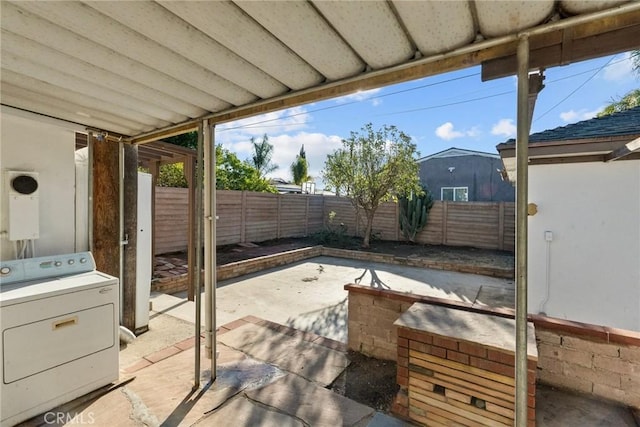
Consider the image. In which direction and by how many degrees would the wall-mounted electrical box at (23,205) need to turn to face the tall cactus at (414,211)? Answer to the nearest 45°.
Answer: approximately 90° to its left

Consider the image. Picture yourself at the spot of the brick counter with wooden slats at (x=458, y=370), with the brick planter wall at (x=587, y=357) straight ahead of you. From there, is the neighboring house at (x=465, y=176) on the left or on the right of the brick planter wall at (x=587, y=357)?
left

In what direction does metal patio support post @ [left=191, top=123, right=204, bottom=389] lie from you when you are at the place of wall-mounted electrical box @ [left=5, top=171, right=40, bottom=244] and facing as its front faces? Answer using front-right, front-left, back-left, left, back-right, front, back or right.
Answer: front-left

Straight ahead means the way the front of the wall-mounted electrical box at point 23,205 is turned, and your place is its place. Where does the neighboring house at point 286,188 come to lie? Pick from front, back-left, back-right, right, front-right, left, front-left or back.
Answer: back-left

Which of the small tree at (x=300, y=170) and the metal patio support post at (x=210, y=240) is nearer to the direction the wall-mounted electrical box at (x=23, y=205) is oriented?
the metal patio support post

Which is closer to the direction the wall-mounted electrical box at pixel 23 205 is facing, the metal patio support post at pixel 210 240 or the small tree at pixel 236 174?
the metal patio support post

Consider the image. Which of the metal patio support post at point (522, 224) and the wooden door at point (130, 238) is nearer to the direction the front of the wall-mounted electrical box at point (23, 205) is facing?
the metal patio support post

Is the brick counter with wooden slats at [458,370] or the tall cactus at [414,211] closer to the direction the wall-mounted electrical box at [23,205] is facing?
the brick counter with wooden slats

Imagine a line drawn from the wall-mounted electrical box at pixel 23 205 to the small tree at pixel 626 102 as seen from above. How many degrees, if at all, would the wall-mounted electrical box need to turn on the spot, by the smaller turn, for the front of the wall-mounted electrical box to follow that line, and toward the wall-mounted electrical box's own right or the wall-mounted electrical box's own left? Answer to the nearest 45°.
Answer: approximately 90° to the wall-mounted electrical box's own left

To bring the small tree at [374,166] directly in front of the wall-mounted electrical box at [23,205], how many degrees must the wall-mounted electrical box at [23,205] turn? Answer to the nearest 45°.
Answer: approximately 90° to its left
